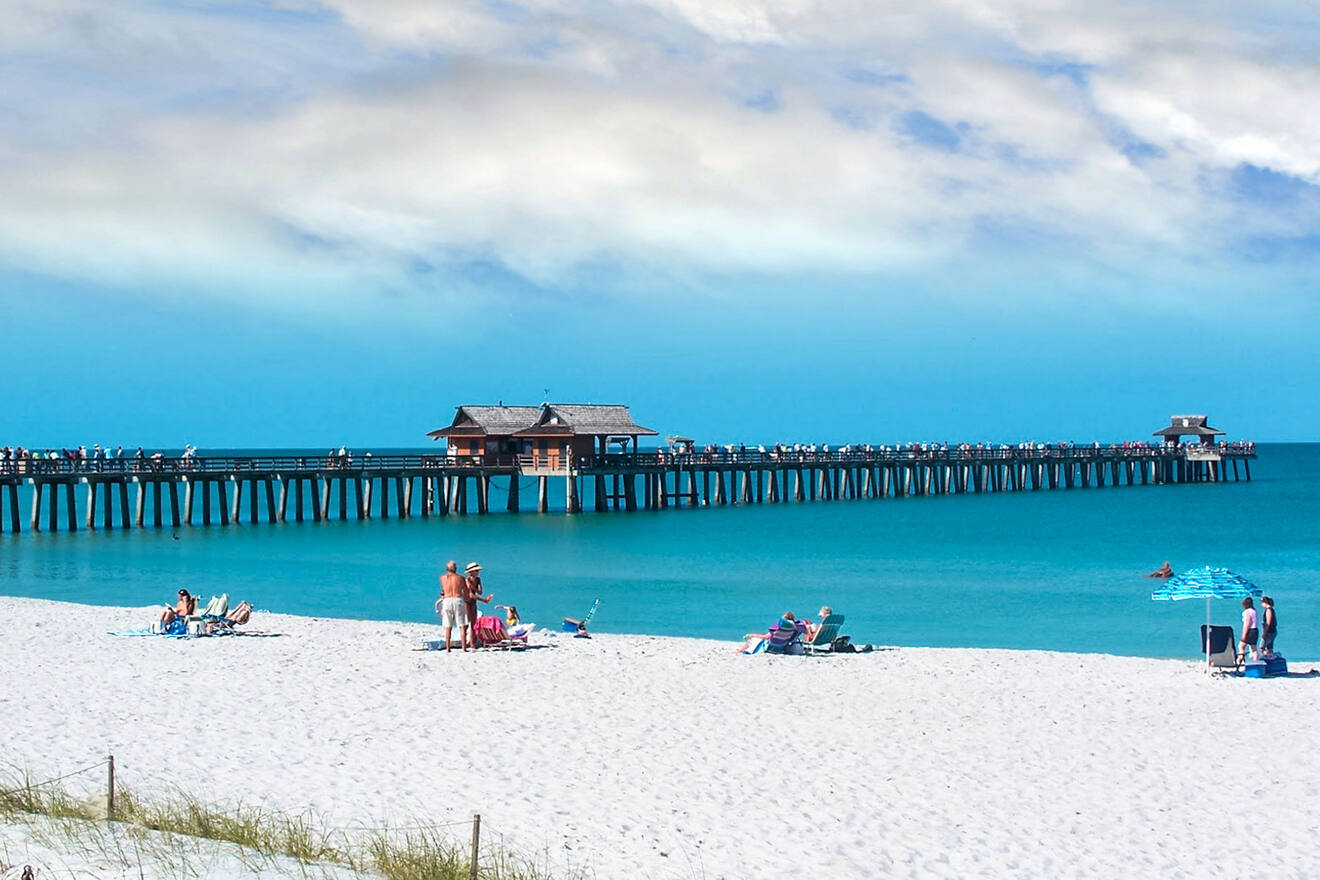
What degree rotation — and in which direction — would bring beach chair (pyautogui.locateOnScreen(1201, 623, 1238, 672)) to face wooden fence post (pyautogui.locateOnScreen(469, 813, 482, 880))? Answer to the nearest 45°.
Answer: approximately 180°

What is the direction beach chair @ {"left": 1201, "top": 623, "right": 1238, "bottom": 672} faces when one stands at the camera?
facing away from the viewer

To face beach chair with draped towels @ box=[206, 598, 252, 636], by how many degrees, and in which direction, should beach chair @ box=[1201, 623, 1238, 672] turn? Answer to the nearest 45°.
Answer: approximately 90° to its left

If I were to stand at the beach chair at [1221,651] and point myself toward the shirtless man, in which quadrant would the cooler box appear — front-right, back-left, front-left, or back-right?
back-left

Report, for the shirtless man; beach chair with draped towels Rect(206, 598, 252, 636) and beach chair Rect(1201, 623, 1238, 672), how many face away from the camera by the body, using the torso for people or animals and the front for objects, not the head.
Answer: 2

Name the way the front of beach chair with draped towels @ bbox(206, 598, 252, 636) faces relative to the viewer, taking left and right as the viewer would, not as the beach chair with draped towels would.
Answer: facing to the left of the viewer

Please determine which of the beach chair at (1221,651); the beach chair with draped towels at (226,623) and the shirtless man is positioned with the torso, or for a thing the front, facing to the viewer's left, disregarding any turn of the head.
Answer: the beach chair with draped towels

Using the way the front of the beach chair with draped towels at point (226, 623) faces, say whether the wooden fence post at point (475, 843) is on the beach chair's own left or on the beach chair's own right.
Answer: on the beach chair's own left

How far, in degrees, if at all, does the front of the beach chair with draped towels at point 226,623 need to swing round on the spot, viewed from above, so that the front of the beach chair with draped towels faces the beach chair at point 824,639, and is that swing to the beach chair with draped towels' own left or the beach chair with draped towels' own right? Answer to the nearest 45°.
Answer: approximately 135° to the beach chair with draped towels' own left

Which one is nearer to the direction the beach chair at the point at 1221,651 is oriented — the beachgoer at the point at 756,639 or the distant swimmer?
the distant swimmer

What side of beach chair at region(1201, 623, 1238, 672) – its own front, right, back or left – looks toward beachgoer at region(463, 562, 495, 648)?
left
